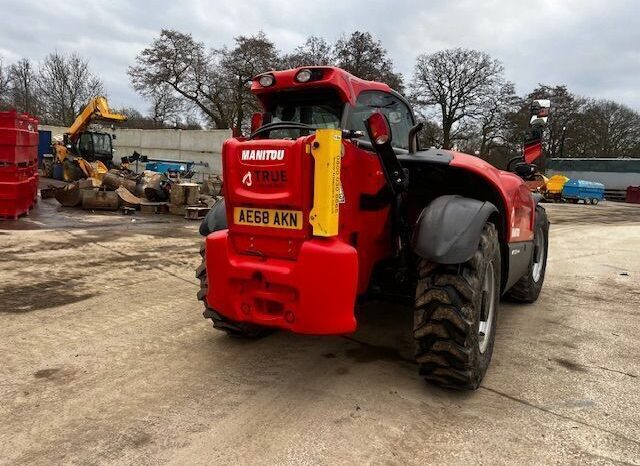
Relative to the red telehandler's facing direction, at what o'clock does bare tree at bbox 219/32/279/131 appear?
The bare tree is roughly at 10 o'clock from the red telehandler.

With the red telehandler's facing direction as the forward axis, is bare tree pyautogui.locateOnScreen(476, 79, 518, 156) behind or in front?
in front

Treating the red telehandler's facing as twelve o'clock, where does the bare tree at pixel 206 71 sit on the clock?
The bare tree is roughly at 10 o'clock from the red telehandler.

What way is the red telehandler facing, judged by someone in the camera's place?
facing away from the viewer and to the right of the viewer

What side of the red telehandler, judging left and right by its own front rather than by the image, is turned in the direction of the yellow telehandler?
left

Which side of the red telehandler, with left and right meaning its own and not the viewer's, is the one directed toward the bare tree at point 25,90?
left

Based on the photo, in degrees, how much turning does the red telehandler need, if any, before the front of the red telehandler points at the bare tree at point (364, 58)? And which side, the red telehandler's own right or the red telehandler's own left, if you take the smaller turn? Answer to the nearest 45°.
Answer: approximately 45° to the red telehandler's own left
